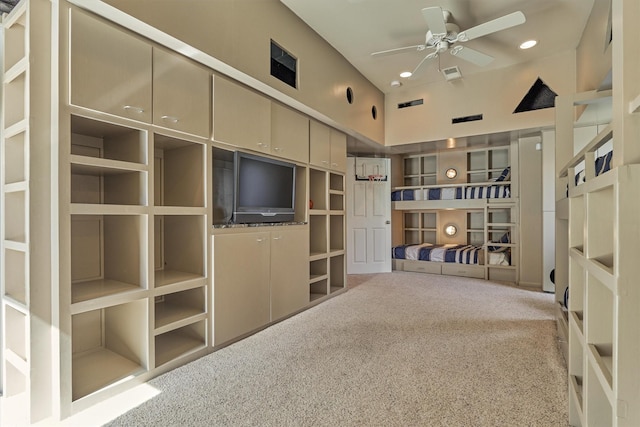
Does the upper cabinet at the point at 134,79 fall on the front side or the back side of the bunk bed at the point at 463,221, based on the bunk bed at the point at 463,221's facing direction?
on the front side

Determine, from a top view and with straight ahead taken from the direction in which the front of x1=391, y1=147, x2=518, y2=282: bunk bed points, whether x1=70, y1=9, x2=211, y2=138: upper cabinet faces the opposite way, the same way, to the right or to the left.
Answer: to the left

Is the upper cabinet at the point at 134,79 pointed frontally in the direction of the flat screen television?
no

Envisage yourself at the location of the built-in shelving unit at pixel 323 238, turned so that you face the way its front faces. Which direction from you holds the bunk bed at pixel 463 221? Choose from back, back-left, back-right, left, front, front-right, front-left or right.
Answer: left

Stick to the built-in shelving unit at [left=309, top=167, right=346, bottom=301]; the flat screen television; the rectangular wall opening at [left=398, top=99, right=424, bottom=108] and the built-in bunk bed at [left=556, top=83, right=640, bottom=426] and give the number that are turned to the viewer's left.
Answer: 1

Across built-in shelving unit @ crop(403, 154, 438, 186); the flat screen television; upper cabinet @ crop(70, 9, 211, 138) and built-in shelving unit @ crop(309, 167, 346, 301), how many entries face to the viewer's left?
0

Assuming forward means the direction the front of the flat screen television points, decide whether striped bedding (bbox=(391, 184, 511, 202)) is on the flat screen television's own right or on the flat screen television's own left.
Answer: on the flat screen television's own left

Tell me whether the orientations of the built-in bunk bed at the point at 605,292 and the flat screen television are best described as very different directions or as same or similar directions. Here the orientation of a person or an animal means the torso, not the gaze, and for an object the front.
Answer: very different directions

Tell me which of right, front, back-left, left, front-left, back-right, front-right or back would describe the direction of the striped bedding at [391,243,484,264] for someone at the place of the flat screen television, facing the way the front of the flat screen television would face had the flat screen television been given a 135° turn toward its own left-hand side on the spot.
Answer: front-right

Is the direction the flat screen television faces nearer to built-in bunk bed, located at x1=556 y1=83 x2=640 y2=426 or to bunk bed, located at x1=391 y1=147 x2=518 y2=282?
the built-in bunk bed

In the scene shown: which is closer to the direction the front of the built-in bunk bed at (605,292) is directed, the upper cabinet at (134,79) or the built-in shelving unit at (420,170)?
the upper cabinet

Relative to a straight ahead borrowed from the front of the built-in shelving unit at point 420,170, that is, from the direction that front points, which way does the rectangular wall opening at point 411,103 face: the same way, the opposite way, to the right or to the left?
the same way

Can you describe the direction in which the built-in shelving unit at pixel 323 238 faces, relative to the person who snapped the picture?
facing the viewer and to the right of the viewer

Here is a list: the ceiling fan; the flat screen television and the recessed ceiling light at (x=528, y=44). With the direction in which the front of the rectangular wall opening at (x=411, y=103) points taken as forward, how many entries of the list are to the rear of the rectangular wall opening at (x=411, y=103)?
0

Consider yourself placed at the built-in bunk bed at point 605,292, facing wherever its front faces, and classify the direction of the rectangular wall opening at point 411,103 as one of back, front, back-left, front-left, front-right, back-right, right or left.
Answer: front-right

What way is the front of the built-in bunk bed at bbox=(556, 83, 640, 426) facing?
to the viewer's left

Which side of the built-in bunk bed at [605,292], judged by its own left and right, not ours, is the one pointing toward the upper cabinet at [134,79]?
front

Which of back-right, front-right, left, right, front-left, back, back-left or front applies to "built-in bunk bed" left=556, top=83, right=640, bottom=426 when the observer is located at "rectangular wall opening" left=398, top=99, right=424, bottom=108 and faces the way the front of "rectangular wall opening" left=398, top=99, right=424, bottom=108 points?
front

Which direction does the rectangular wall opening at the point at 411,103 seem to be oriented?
toward the camera

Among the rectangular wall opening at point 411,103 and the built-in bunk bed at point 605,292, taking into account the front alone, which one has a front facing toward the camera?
the rectangular wall opening

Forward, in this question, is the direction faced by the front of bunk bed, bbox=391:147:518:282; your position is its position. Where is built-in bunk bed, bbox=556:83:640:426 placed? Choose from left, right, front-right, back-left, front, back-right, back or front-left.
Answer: front
